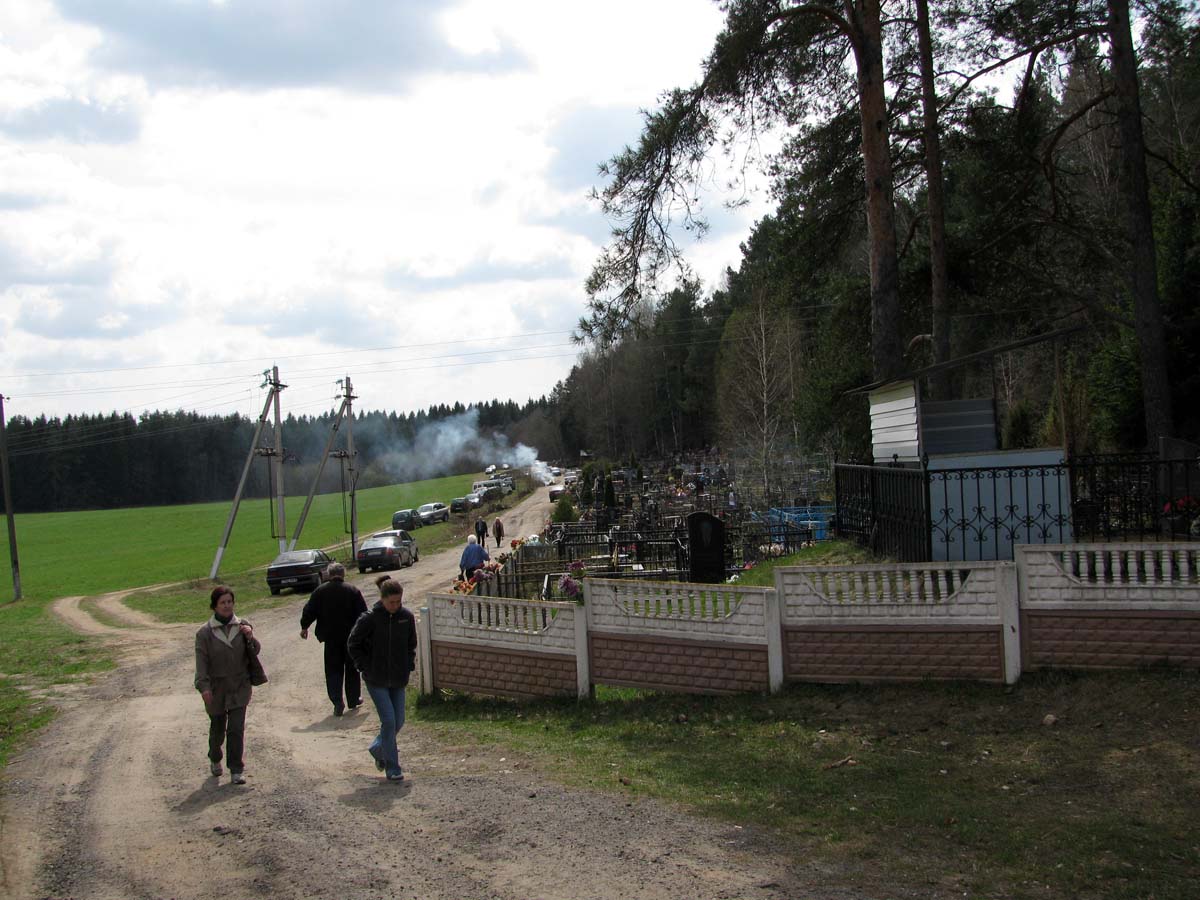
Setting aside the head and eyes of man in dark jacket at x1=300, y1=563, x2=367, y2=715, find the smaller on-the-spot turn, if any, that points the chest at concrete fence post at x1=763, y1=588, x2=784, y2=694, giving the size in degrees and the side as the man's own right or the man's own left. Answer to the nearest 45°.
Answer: approximately 135° to the man's own right

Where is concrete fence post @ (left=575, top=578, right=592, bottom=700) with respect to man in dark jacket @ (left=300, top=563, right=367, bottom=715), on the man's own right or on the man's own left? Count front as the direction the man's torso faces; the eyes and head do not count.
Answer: on the man's own right

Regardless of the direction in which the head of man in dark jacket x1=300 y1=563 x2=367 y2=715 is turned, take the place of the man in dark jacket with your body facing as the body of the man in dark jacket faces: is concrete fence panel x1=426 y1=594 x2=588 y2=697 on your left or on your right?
on your right

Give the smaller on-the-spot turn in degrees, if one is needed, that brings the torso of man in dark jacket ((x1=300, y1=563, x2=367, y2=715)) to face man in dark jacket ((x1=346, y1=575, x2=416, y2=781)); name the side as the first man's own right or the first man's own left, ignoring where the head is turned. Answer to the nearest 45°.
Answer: approximately 180°

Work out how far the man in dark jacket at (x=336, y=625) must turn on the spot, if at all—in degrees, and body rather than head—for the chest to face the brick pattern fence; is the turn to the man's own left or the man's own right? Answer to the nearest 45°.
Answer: approximately 135° to the man's own right

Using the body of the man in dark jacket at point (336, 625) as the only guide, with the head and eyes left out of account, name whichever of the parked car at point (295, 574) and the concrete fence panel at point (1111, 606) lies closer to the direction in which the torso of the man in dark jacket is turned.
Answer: the parked car

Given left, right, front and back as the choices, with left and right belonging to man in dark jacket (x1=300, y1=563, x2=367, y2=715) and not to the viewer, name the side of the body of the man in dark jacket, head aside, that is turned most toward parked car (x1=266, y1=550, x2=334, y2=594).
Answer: front

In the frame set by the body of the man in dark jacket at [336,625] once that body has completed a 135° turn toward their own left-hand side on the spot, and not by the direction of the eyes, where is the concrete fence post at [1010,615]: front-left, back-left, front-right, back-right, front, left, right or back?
left

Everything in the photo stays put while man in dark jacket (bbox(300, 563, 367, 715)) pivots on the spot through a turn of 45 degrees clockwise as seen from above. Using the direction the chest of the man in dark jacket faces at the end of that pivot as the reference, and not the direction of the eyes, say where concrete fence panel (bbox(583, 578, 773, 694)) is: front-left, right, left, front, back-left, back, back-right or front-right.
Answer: right

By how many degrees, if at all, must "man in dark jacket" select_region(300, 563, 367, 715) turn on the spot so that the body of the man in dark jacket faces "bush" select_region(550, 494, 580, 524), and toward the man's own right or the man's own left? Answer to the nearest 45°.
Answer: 0° — they already face it

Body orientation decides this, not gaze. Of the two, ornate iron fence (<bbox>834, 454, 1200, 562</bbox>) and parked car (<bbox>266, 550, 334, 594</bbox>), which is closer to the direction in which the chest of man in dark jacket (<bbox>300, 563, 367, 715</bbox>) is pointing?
the parked car

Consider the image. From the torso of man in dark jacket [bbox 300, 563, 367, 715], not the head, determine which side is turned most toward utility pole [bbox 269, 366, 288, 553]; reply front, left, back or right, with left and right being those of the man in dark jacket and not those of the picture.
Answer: front

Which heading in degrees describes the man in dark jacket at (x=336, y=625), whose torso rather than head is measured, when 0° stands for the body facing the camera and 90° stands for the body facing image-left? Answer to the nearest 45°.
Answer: approximately 180°

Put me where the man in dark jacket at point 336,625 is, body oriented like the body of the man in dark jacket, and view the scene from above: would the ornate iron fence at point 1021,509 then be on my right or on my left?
on my right
